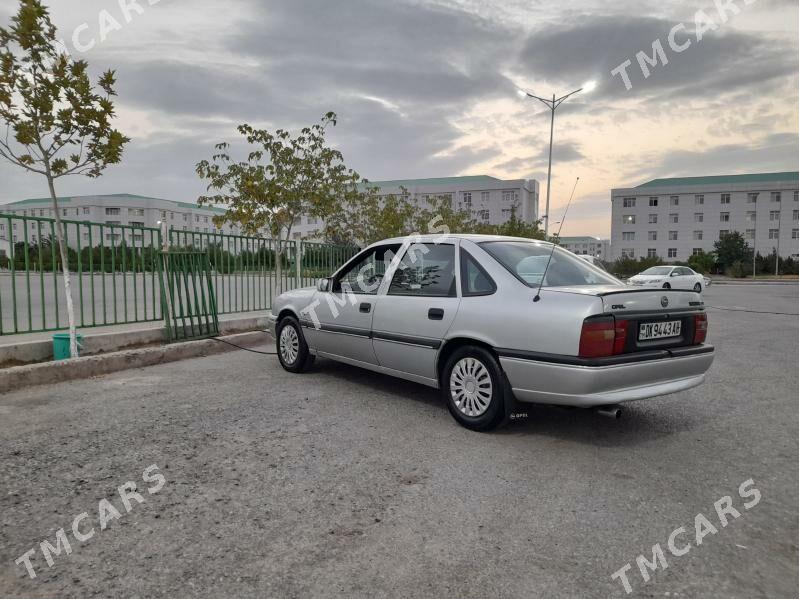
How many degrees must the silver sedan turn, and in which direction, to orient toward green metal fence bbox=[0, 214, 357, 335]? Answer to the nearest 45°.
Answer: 0° — it already faces it

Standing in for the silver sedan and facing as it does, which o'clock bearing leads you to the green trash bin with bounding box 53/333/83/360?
The green trash bin is roughly at 11 o'clock from the silver sedan.

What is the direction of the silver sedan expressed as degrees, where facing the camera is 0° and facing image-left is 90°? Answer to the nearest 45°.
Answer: approximately 135°

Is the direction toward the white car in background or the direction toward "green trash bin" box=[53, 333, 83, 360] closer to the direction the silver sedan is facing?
the green trash bin

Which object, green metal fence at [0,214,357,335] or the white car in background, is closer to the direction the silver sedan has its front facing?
the green metal fence

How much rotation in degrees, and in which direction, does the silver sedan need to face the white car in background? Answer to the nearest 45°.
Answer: approximately 45° to its right
